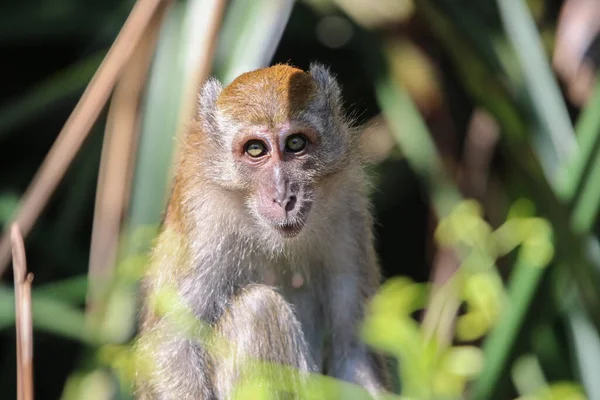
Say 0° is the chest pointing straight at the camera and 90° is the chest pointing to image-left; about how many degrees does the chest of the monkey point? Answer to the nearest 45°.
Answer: approximately 0°

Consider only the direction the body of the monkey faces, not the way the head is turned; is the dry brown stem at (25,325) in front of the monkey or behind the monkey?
in front

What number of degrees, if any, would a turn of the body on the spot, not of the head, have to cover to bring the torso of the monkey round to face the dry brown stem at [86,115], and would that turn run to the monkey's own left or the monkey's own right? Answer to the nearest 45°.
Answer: approximately 45° to the monkey's own right

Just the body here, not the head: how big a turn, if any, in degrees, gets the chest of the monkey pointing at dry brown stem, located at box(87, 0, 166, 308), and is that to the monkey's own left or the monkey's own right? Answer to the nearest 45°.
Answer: approximately 90° to the monkey's own right
